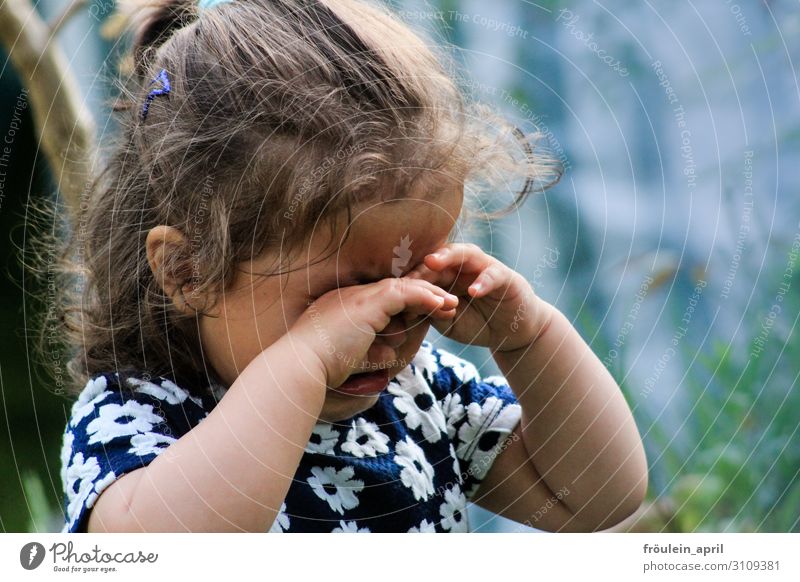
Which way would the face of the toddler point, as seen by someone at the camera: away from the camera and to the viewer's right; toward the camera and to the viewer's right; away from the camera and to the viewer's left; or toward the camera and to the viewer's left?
toward the camera and to the viewer's right

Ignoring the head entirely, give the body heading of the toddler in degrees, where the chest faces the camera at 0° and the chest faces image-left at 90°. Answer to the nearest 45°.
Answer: approximately 315°
